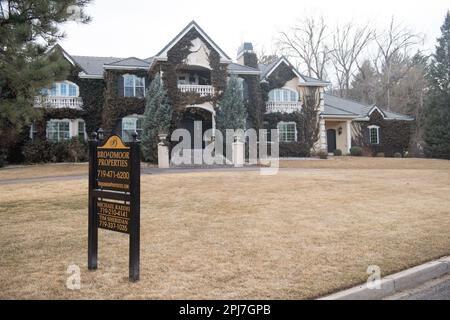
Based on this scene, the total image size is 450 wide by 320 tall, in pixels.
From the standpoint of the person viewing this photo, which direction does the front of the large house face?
facing the viewer

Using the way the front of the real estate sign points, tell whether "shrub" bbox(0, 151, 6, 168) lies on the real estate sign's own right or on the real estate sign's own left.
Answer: on the real estate sign's own right

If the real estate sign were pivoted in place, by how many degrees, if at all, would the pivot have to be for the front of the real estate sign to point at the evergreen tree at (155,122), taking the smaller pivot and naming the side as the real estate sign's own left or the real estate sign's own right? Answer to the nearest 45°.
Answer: approximately 135° to the real estate sign's own right

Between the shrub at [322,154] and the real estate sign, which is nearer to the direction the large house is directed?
the real estate sign

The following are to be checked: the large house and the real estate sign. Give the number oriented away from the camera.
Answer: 0

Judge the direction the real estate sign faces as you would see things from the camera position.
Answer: facing the viewer and to the left of the viewer

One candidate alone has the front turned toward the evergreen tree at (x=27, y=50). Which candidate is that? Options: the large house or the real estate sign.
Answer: the large house

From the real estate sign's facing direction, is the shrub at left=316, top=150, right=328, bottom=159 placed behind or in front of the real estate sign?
behind
